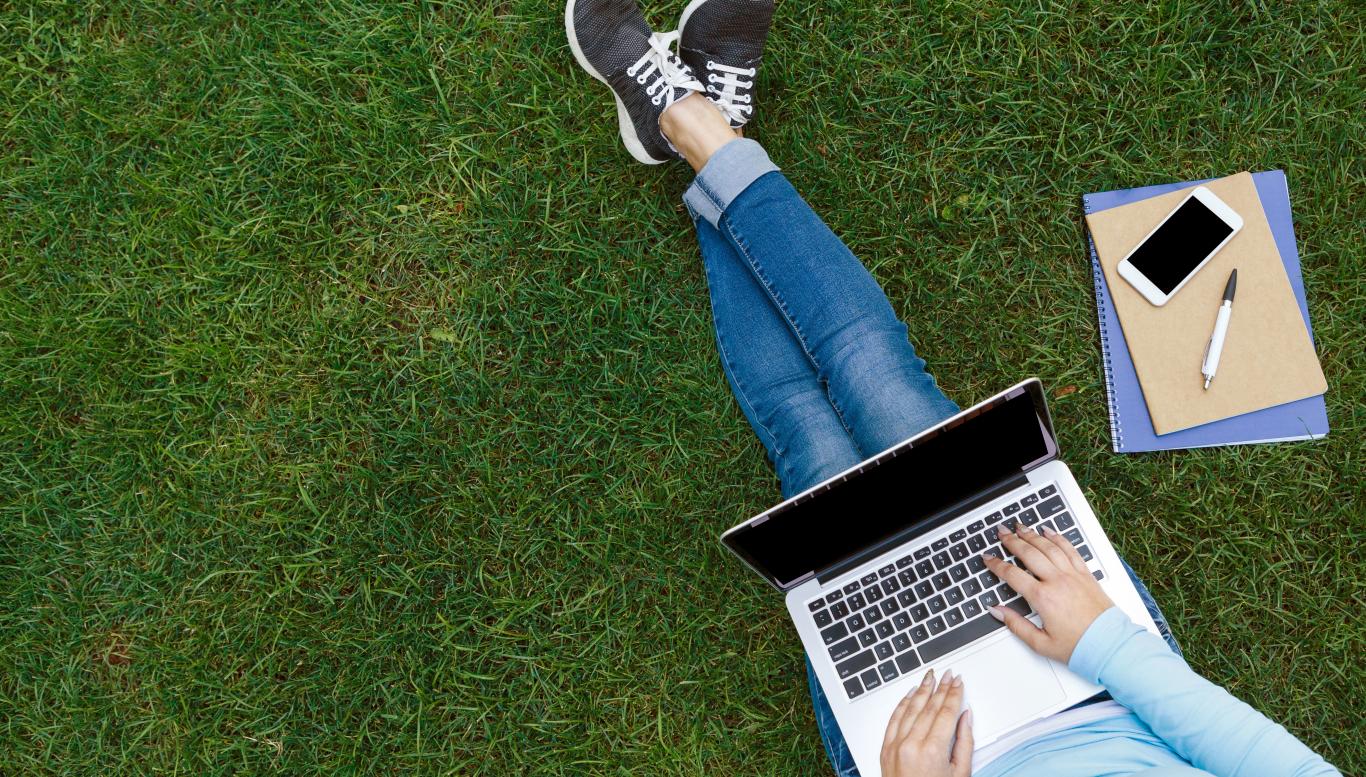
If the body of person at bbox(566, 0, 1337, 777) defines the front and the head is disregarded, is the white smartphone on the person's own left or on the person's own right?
on the person's own right

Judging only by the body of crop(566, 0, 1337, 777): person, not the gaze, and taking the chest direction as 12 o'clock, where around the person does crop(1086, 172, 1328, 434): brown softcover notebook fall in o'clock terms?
The brown softcover notebook is roughly at 3 o'clock from the person.

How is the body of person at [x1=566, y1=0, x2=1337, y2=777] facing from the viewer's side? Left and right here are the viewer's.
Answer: facing away from the viewer and to the left of the viewer

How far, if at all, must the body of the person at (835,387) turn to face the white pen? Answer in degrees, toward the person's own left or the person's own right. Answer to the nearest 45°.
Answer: approximately 90° to the person's own right

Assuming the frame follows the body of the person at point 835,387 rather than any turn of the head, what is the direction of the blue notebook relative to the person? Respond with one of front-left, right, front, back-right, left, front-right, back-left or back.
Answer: right
